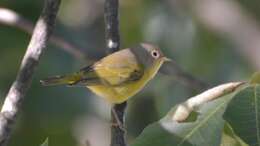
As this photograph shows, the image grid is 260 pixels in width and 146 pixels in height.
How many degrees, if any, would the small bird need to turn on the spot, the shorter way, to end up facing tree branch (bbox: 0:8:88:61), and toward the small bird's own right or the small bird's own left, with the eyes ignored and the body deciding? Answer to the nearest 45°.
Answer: approximately 135° to the small bird's own left

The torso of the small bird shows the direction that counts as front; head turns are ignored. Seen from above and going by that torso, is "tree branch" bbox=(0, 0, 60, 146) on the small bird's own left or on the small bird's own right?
on the small bird's own right

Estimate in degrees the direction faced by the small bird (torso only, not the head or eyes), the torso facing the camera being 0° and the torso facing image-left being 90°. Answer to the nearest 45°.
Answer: approximately 270°

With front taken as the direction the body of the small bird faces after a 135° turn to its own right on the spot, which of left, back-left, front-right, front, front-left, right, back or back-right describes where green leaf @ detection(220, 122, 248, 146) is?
back-left
